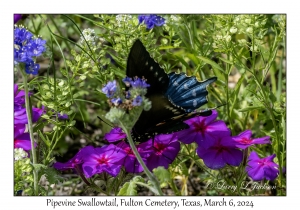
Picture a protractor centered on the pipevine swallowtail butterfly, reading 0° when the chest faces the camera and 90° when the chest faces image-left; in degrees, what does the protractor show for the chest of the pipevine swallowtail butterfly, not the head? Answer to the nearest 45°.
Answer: approximately 90°
